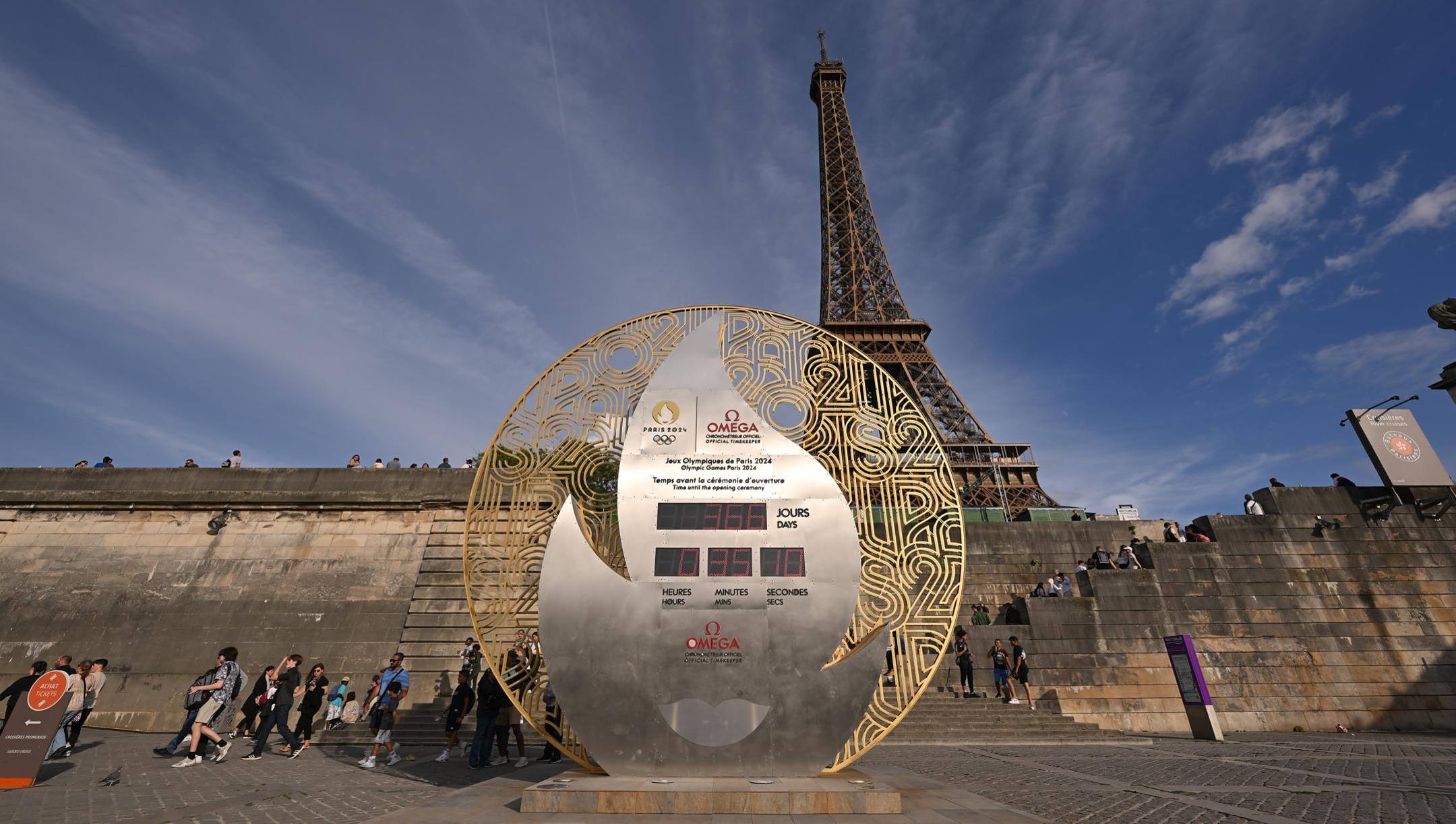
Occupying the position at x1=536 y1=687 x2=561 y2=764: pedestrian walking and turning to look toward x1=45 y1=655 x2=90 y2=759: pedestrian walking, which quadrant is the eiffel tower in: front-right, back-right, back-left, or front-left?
back-right

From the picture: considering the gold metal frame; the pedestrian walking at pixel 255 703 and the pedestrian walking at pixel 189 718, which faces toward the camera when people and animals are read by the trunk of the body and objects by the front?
the gold metal frame

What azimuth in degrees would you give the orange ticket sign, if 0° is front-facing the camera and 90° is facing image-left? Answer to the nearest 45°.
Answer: approximately 0°

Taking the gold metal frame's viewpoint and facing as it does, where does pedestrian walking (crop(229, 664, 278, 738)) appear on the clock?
The pedestrian walking is roughly at 4 o'clock from the gold metal frame.

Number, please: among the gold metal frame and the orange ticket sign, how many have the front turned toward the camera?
2

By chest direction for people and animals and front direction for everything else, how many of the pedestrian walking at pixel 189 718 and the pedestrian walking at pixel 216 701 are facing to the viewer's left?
2

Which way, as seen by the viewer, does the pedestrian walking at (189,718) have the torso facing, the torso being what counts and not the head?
to the viewer's left

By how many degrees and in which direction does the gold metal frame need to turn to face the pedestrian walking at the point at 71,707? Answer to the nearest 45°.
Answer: approximately 90° to its right

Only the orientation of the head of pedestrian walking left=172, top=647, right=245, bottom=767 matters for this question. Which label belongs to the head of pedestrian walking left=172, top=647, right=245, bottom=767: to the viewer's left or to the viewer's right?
to the viewer's left

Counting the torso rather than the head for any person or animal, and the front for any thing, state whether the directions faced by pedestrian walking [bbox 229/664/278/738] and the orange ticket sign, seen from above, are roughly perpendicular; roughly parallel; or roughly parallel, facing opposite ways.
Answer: roughly perpendicular

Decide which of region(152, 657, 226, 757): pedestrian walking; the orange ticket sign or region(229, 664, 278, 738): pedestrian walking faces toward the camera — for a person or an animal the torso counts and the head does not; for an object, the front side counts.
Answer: the orange ticket sign

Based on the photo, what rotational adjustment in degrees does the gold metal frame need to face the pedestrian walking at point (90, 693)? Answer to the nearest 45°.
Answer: approximately 90° to its right

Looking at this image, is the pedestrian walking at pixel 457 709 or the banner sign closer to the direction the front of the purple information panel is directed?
the pedestrian walking

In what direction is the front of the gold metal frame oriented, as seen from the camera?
facing the viewer

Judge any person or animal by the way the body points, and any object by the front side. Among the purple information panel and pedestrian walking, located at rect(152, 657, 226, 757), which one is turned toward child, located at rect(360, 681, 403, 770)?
the purple information panel

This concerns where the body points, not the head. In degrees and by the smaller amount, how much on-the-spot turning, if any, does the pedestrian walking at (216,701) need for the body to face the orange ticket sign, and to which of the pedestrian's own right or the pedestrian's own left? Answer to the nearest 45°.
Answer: approximately 45° to the pedestrian's own left

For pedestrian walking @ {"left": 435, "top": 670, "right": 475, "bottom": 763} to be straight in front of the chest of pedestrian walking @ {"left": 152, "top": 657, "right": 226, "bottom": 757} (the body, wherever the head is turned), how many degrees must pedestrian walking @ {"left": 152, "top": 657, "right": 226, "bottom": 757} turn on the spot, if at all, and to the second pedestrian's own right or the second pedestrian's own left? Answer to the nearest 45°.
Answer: approximately 135° to the second pedestrian's own left
